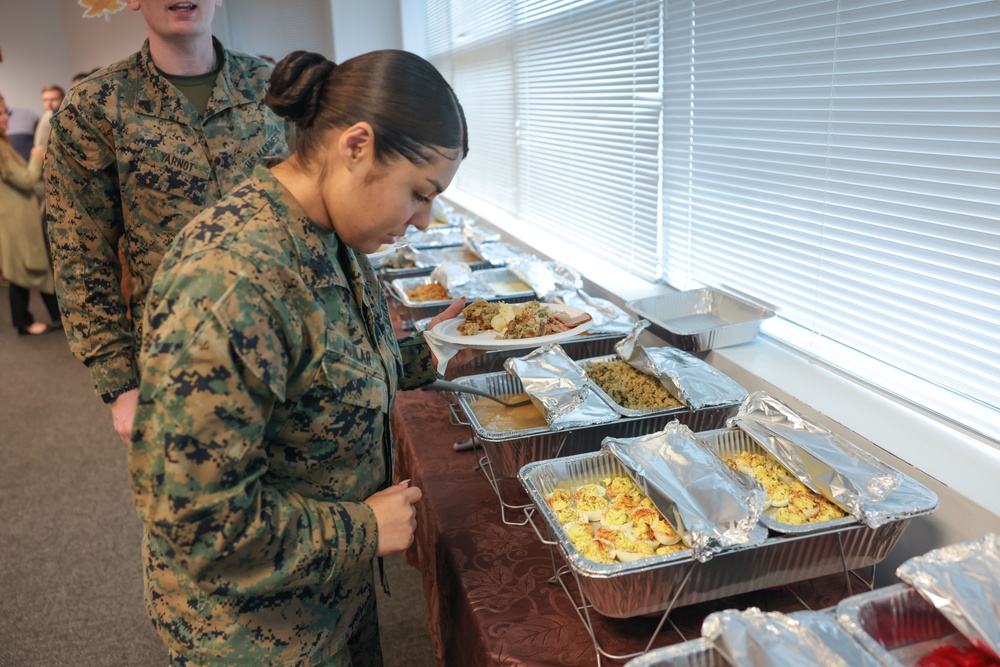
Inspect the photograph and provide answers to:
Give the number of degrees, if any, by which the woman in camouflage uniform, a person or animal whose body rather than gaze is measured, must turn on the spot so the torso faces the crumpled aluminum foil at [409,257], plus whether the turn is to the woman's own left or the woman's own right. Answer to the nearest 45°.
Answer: approximately 90° to the woman's own left

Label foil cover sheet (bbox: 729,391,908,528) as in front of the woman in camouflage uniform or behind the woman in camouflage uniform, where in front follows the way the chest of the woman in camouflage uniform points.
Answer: in front

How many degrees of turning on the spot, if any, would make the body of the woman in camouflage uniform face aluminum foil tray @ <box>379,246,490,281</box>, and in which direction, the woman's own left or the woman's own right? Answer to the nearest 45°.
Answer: approximately 90° to the woman's own left

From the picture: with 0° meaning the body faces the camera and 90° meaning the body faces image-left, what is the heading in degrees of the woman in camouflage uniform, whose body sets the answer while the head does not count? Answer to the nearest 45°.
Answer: approximately 270°

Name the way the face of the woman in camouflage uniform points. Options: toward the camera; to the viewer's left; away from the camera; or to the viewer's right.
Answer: to the viewer's right

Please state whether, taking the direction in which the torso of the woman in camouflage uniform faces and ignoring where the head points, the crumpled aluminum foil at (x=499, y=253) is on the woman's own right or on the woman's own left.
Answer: on the woman's own left

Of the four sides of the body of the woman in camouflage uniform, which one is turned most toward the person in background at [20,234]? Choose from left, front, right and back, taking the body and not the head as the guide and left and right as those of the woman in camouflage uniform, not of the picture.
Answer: left

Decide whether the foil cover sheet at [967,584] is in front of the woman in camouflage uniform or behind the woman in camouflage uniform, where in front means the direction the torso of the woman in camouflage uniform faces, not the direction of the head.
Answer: in front

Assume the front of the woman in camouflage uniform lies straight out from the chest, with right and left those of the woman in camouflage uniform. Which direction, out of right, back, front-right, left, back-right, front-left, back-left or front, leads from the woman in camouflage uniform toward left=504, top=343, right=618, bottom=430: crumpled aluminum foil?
front-left

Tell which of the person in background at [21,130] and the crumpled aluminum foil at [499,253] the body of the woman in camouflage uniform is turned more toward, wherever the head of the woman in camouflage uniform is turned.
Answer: the crumpled aluminum foil
